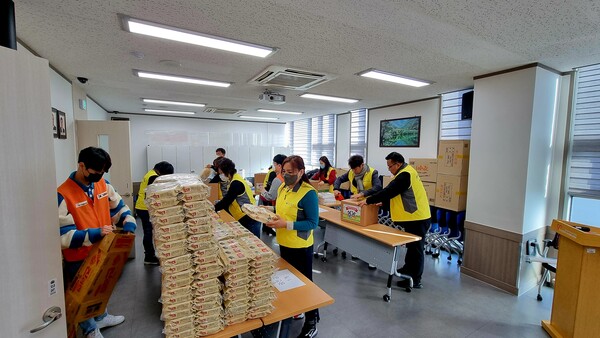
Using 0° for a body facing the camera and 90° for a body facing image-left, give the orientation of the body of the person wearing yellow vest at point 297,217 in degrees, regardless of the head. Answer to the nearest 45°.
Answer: approximately 45°

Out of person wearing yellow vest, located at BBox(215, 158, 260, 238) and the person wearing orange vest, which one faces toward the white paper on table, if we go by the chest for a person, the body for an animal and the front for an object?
the person wearing orange vest

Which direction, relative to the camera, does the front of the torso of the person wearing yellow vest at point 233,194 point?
to the viewer's left

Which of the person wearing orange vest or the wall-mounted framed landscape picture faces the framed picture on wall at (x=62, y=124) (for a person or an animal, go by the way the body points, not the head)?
the wall-mounted framed landscape picture

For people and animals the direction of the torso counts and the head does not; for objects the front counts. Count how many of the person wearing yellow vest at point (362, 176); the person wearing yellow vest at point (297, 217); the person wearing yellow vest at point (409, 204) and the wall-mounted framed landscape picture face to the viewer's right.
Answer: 0

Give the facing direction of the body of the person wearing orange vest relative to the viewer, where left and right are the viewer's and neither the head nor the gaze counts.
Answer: facing the viewer and to the right of the viewer

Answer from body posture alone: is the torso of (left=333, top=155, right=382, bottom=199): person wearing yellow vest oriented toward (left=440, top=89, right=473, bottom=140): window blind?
no

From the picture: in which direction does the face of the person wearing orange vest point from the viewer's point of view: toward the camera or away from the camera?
toward the camera

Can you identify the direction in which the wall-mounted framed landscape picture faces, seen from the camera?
facing the viewer and to the left of the viewer

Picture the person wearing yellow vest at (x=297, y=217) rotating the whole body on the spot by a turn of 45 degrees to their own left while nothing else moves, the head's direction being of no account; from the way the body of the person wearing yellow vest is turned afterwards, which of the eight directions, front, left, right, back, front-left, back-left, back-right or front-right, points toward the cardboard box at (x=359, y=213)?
back-left

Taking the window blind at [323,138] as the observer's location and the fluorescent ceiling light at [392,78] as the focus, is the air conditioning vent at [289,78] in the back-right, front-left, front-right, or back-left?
front-right

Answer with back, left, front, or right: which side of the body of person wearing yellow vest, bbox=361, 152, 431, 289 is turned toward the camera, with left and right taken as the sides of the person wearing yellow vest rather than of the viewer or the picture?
left
